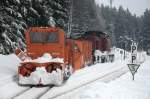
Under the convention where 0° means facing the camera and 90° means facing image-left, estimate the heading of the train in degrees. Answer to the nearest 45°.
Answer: approximately 45°

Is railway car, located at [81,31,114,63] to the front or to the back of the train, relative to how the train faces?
to the back
